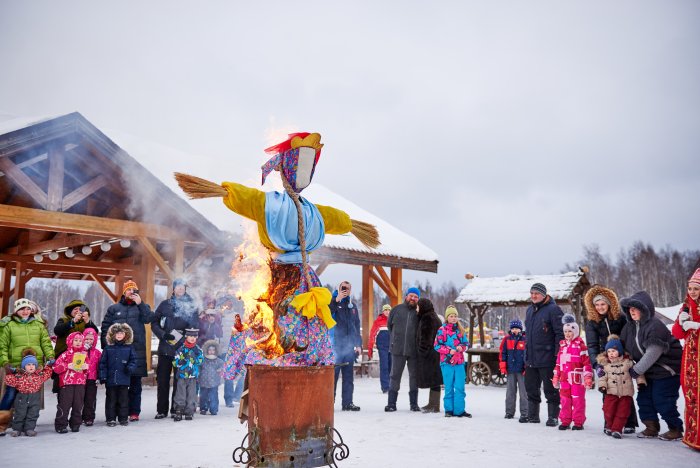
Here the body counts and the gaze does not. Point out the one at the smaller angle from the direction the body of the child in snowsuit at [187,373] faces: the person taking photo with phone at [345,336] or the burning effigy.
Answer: the burning effigy

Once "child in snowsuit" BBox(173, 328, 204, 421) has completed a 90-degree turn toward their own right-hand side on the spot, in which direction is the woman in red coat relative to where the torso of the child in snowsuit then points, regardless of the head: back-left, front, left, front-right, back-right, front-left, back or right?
back-left

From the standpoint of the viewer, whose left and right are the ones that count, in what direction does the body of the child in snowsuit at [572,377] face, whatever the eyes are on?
facing the viewer and to the left of the viewer

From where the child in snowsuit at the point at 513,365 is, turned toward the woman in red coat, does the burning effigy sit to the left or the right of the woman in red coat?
right

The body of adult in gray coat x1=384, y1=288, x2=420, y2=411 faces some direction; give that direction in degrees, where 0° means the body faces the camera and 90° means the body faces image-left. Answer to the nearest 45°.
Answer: approximately 0°

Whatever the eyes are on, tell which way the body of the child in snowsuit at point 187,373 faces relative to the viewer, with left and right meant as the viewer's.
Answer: facing the viewer

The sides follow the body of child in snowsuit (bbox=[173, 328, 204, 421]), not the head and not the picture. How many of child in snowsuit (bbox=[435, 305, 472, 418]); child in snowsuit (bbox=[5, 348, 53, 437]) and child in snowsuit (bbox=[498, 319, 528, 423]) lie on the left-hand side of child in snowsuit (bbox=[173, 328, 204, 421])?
2

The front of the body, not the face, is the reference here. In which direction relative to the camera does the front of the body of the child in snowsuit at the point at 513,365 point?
toward the camera

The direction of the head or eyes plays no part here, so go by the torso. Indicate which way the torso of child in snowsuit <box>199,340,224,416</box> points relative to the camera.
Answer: toward the camera

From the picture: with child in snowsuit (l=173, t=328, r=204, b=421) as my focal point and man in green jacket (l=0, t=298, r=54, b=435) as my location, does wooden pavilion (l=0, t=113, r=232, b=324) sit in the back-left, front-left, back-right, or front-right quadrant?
front-left
